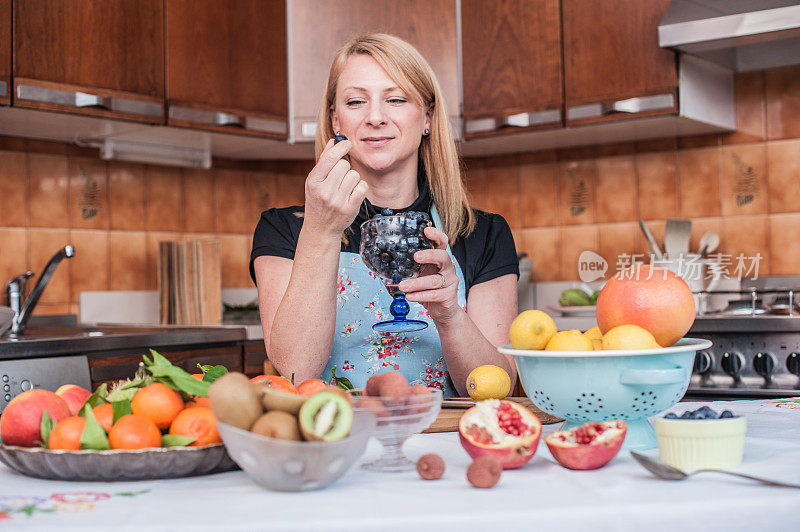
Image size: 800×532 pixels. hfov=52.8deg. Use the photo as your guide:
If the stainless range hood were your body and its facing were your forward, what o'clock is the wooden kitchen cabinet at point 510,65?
The wooden kitchen cabinet is roughly at 2 o'clock from the stainless range hood.

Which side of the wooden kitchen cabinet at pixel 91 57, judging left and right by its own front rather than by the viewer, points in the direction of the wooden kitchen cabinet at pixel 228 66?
left

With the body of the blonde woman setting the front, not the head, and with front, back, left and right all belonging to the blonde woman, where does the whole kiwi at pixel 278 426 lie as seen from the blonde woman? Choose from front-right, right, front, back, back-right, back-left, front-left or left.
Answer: front

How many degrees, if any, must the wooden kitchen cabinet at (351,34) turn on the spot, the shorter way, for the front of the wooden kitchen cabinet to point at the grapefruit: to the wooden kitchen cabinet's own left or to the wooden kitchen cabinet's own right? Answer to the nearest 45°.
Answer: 0° — it already faces it

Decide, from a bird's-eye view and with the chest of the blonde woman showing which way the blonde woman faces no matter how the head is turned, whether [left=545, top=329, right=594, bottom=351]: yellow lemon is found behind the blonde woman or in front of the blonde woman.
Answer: in front

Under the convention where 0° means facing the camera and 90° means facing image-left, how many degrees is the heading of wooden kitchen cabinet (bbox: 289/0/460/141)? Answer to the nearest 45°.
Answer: approximately 0°

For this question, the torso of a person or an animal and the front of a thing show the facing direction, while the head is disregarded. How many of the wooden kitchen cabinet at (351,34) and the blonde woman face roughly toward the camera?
2

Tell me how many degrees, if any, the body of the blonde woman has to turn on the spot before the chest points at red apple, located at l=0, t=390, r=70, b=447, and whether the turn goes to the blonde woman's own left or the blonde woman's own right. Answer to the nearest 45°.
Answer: approximately 45° to the blonde woman's own right

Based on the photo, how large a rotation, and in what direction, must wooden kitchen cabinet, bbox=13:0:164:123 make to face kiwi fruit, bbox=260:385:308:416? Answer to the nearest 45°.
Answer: approximately 45° to its right

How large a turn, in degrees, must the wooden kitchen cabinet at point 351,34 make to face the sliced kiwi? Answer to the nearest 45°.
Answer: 0° — it already faces it

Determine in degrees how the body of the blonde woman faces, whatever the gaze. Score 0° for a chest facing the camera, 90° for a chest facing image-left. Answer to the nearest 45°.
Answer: approximately 0°

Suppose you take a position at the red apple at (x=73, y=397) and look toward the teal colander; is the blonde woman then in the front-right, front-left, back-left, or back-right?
front-left

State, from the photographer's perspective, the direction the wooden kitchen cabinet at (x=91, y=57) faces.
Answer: facing the viewer and to the right of the viewer

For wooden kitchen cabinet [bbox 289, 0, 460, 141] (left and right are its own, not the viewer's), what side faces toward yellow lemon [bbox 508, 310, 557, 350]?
front
